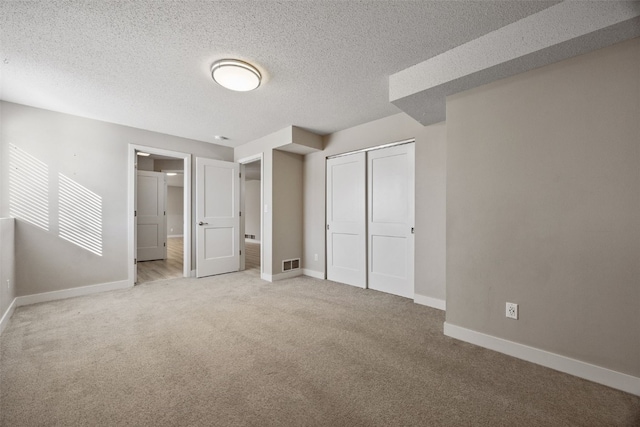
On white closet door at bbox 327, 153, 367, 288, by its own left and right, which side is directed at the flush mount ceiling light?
front

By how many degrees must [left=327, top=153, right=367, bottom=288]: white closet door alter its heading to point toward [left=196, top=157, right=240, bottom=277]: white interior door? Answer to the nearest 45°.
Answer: approximately 45° to its right

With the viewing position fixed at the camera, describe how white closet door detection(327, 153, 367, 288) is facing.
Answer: facing the viewer and to the left of the viewer

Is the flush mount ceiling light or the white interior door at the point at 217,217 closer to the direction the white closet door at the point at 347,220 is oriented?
the flush mount ceiling light

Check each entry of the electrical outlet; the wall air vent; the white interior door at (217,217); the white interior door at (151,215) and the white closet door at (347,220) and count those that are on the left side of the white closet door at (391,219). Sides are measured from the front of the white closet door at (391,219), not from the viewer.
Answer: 1

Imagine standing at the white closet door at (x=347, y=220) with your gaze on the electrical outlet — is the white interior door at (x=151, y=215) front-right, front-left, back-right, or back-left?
back-right

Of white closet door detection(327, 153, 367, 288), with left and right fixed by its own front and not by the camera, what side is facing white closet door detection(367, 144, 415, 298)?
left

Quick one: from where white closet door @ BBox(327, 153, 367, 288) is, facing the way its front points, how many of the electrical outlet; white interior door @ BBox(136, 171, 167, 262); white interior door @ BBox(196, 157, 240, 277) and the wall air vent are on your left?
1

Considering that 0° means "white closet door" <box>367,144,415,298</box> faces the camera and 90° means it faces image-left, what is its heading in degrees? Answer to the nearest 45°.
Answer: approximately 45°

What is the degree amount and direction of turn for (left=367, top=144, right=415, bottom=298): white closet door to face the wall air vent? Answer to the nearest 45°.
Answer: approximately 45° to its right

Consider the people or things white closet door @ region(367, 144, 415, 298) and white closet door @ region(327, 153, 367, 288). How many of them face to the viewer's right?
0

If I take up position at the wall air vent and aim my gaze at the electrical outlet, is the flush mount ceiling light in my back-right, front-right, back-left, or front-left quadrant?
front-right

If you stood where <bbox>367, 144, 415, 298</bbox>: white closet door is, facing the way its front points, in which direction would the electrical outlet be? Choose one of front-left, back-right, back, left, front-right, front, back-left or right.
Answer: left

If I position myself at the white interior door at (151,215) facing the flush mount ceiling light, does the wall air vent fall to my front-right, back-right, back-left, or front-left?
front-left

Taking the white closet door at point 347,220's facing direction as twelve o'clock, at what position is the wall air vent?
The wall air vent is roughly at 2 o'clock from the white closet door.
